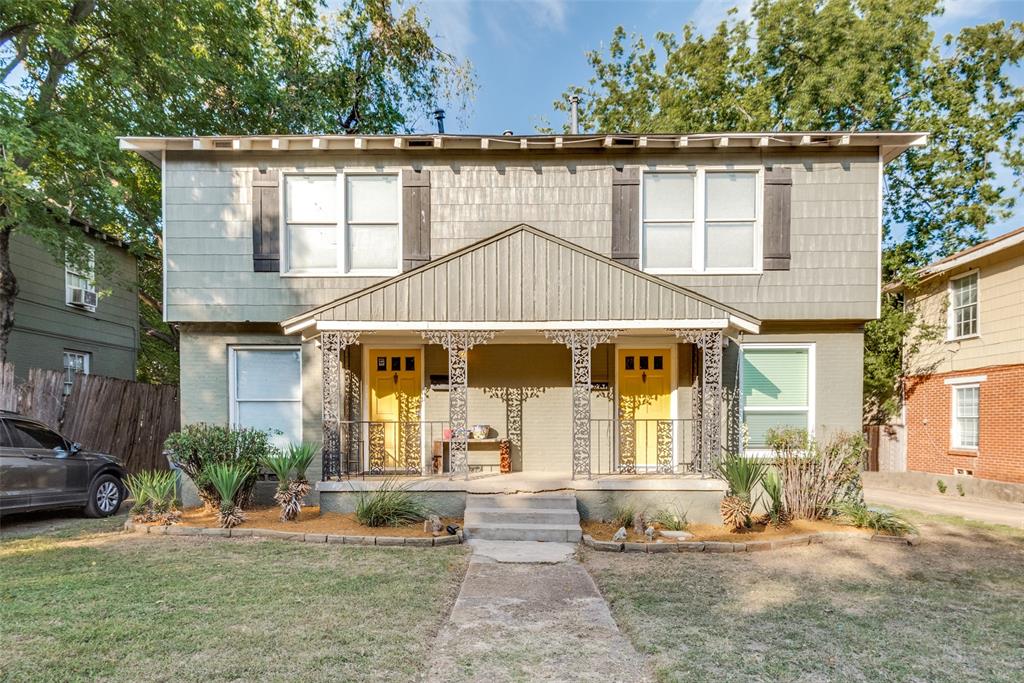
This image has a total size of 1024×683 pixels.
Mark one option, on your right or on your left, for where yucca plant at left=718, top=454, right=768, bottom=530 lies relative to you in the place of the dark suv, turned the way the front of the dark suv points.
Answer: on your right

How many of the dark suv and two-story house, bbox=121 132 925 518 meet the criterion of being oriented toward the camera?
1

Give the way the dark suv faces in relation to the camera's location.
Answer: facing away from the viewer and to the right of the viewer

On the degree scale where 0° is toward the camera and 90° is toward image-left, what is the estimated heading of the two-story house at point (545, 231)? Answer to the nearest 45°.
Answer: approximately 0°

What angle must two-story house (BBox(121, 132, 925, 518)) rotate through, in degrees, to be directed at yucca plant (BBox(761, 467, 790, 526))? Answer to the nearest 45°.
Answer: approximately 45° to its left
